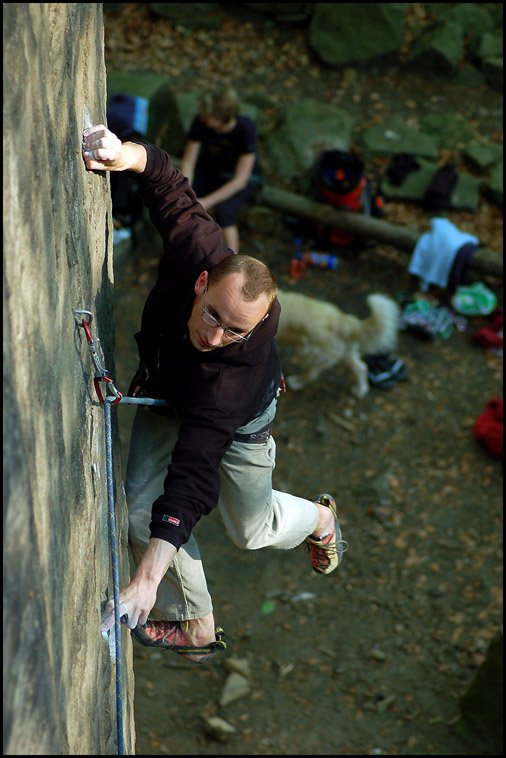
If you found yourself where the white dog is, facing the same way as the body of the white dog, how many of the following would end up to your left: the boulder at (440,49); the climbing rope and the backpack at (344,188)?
1

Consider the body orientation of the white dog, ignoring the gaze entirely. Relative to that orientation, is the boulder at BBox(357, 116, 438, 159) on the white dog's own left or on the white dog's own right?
on the white dog's own right

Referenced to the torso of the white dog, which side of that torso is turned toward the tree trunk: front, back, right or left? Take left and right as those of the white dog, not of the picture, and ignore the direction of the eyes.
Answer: right

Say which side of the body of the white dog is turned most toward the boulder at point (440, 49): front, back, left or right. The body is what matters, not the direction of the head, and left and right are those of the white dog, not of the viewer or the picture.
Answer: right

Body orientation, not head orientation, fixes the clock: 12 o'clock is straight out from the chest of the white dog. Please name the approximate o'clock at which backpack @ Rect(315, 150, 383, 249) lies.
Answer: The backpack is roughly at 3 o'clock from the white dog.

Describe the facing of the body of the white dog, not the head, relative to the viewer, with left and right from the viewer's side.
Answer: facing to the left of the viewer
